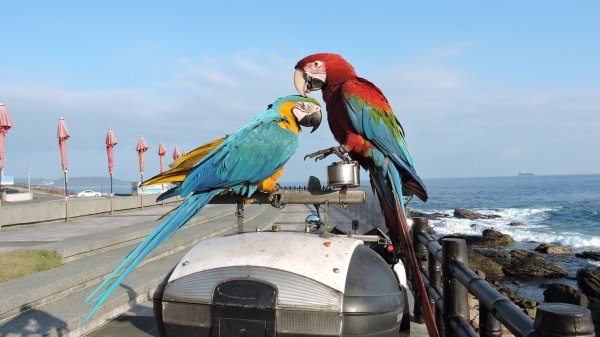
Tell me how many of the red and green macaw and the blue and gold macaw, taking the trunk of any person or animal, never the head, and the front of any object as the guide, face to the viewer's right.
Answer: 1

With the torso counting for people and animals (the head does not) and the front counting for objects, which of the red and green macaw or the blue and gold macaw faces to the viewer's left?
the red and green macaw

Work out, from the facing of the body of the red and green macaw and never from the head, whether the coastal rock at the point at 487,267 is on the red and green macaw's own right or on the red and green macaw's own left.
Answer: on the red and green macaw's own right

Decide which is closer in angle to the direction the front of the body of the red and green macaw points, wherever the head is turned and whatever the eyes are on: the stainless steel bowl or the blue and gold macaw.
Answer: the blue and gold macaw

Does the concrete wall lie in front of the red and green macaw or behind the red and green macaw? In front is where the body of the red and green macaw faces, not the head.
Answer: in front

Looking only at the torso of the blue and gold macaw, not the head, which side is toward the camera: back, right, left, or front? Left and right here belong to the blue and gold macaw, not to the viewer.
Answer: right

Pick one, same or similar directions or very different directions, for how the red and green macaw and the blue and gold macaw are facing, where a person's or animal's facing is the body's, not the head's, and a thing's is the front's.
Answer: very different directions

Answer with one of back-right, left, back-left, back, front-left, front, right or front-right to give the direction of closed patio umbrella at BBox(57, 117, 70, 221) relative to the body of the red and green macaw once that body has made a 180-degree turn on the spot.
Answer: back-left

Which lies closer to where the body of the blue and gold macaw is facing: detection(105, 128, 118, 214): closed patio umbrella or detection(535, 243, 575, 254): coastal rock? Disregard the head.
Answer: the coastal rock

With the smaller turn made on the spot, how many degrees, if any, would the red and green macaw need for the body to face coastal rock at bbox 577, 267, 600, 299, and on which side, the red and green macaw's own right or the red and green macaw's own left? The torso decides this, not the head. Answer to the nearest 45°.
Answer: approximately 135° to the red and green macaw's own right

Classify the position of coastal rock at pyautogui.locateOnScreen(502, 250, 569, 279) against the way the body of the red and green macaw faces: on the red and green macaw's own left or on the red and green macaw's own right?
on the red and green macaw's own right

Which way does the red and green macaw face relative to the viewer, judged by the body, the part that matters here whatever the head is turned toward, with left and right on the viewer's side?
facing to the left of the viewer

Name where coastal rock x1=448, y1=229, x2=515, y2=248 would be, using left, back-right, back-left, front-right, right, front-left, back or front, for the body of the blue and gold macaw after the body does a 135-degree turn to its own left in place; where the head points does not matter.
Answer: right
